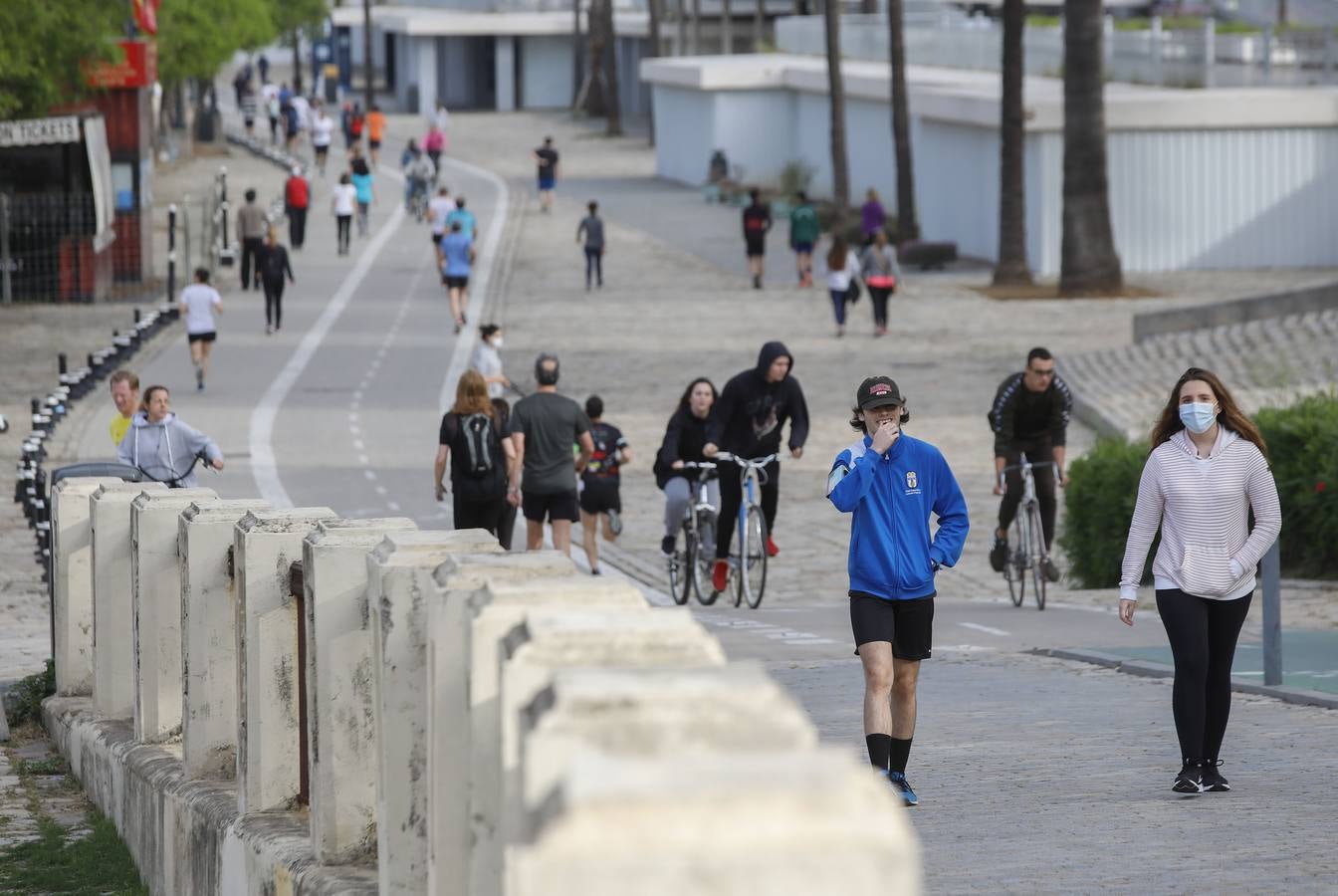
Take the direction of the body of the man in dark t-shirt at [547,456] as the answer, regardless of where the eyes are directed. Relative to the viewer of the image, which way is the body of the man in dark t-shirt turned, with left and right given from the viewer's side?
facing away from the viewer

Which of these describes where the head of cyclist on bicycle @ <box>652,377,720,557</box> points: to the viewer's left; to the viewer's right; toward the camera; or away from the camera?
toward the camera

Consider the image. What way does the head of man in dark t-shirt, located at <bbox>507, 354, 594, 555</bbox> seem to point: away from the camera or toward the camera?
away from the camera

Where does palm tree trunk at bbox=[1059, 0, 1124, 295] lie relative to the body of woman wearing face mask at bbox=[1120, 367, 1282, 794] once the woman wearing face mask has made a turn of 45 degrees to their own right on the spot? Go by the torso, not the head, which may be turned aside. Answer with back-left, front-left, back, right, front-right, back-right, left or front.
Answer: back-right

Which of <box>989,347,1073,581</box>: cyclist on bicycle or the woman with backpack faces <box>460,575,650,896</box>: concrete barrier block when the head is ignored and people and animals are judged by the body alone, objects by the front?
the cyclist on bicycle

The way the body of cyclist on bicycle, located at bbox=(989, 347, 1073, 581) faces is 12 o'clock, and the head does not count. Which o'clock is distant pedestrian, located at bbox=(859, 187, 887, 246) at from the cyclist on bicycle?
The distant pedestrian is roughly at 6 o'clock from the cyclist on bicycle.

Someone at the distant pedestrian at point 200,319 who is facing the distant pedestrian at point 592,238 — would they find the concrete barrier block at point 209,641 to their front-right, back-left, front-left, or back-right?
back-right

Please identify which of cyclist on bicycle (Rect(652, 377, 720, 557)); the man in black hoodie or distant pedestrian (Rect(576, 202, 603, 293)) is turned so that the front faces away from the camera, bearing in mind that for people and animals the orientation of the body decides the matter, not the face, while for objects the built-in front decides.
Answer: the distant pedestrian

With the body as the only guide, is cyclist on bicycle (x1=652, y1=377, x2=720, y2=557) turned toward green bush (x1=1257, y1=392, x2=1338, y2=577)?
no

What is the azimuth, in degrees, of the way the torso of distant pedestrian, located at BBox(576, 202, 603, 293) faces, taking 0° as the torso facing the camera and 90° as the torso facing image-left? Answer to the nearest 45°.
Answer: approximately 180°

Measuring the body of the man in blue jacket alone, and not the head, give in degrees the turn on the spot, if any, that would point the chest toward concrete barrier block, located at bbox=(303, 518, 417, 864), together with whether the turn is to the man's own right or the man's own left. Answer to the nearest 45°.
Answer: approximately 45° to the man's own right

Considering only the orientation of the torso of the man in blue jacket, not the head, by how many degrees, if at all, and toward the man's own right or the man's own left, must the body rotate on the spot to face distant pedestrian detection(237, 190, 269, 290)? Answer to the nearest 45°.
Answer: approximately 180°

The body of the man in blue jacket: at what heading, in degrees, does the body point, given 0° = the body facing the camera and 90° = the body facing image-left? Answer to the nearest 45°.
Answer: approximately 0°

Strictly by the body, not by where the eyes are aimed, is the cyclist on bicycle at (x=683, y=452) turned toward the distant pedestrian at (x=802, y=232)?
no

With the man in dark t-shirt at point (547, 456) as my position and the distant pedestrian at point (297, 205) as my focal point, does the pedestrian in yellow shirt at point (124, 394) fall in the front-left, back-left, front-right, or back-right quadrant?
front-left

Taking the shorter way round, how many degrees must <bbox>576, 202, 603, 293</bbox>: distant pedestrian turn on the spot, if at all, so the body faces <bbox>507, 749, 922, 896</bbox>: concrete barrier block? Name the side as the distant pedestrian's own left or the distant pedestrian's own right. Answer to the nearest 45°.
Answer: approximately 180°
